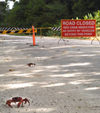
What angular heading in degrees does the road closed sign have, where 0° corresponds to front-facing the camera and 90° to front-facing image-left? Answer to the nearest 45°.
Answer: approximately 0°
